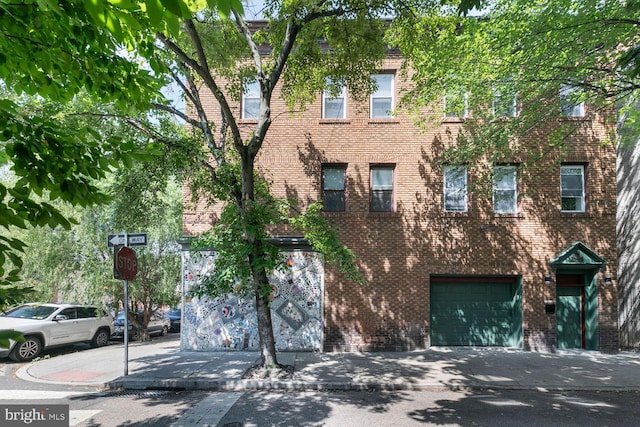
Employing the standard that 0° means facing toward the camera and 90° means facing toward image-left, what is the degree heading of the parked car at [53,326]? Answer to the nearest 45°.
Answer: approximately 45°

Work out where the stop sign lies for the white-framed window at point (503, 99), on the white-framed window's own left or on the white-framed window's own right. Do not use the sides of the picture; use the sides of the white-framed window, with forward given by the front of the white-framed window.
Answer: on the white-framed window's own right

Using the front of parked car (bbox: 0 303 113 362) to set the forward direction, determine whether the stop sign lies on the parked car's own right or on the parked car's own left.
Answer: on the parked car's own left

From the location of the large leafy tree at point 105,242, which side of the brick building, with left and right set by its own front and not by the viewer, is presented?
right

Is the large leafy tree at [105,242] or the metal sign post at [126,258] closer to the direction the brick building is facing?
the metal sign post

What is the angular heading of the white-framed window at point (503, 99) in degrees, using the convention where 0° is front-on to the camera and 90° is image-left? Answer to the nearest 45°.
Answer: approximately 0°
